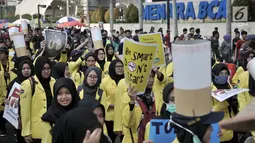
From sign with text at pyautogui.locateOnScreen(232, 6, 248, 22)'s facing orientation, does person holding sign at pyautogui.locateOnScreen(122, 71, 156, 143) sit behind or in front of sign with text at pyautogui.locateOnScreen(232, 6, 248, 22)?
in front

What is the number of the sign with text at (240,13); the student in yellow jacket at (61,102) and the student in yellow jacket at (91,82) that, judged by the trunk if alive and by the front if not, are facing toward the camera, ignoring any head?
3

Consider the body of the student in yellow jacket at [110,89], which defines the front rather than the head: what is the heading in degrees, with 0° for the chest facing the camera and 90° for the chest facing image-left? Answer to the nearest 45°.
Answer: approximately 315°
